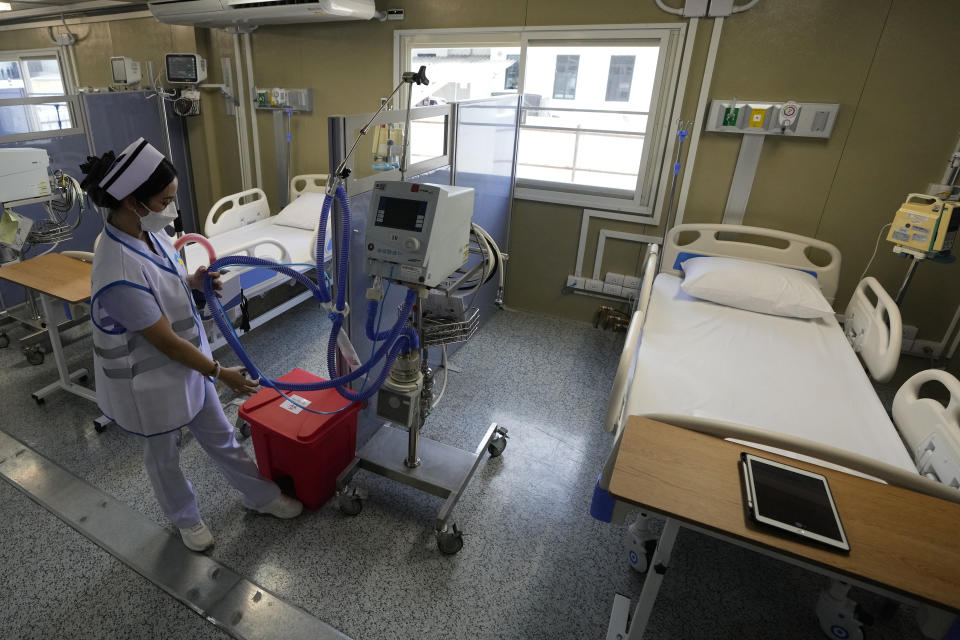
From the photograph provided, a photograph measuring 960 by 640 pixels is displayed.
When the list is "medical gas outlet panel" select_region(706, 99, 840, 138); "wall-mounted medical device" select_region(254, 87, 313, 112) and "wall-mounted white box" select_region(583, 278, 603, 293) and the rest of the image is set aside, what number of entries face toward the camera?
3

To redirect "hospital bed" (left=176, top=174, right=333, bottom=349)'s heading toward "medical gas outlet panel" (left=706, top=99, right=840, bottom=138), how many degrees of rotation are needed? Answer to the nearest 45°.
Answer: approximately 90° to its left

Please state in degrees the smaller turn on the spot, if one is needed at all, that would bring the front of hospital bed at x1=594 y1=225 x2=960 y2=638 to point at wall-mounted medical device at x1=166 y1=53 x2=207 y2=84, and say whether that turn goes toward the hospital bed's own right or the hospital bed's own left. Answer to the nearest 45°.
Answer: approximately 90° to the hospital bed's own right

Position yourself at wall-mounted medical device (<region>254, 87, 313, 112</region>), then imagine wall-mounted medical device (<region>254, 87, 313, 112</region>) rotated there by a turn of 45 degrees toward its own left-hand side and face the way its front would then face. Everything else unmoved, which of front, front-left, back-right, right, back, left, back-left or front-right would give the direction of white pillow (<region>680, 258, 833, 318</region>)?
front

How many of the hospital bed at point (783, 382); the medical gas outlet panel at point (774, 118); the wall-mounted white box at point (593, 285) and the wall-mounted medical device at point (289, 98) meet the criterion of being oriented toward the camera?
4

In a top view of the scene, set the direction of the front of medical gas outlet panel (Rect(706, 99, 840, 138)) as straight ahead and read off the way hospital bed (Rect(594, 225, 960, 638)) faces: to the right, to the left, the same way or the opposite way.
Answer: the same way

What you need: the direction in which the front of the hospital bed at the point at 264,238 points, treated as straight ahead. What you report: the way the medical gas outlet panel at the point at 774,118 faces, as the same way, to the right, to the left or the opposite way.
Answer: the same way

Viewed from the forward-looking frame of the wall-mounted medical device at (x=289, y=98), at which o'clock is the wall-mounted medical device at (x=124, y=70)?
the wall-mounted medical device at (x=124, y=70) is roughly at 4 o'clock from the wall-mounted medical device at (x=289, y=98).

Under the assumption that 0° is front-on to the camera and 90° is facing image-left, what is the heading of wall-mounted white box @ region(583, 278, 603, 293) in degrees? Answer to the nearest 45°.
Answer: approximately 0°

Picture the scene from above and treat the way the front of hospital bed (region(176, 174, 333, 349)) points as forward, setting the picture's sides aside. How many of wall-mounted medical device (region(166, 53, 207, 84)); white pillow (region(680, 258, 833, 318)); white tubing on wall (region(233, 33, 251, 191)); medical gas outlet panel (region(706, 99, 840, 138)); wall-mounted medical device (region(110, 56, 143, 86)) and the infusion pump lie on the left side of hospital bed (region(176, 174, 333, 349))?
3

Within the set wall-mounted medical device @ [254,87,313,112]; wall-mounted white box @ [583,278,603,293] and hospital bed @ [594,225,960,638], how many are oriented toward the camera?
3

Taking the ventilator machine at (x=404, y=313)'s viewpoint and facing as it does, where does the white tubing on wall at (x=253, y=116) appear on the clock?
The white tubing on wall is roughly at 4 o'clock from the ventilator machine.

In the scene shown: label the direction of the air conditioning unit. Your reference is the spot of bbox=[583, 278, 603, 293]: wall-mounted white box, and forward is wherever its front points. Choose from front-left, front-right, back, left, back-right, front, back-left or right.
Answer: right

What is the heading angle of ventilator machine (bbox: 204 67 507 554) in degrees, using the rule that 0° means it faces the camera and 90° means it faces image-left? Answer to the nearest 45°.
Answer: approximately 45°

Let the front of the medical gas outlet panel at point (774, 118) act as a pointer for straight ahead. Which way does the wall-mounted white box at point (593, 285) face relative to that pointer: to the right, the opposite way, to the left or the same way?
the same way

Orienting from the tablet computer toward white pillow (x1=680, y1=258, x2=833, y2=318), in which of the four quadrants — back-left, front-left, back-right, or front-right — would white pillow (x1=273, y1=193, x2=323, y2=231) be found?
front-left

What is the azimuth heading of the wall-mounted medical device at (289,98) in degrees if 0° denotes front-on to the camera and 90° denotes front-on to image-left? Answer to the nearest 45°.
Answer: approximately 0°

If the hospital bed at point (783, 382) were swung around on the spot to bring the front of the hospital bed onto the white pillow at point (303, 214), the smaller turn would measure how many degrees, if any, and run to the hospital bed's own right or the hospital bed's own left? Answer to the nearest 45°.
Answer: approximately 90° to the hospital bed's own right

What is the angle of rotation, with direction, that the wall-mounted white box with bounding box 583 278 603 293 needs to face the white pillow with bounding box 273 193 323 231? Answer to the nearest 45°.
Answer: approximately 90° to its right
